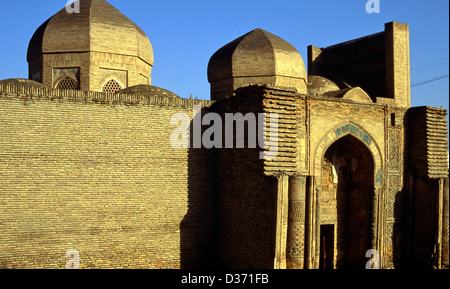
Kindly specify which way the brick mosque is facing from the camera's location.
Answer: facing the viewer and to the right of the viewer
